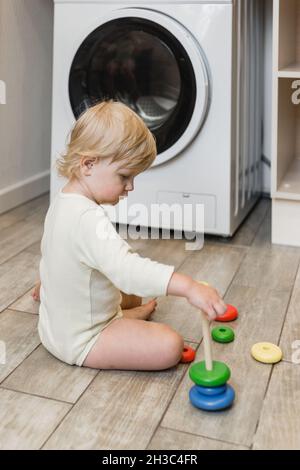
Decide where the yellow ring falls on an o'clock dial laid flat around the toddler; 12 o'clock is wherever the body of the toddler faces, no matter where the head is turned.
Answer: The yellow ring is roughly at 12 o'clock from the toddler.

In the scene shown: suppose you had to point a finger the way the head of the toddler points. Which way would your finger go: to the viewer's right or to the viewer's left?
to the viewer's right

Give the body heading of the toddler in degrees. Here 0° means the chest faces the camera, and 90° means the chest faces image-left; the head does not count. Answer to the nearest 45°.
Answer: approximately 270°
